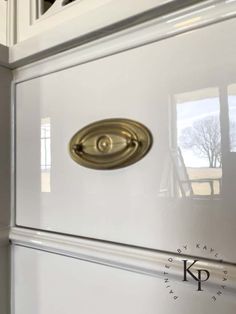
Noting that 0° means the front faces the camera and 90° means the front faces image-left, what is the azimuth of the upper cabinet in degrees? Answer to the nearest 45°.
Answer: approximately 45°

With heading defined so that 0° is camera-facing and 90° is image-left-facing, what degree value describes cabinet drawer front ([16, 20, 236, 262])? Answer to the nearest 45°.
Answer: approximately 45°

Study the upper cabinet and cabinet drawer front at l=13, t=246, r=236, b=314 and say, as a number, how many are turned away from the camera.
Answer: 0
